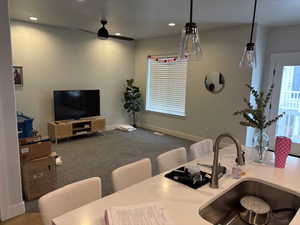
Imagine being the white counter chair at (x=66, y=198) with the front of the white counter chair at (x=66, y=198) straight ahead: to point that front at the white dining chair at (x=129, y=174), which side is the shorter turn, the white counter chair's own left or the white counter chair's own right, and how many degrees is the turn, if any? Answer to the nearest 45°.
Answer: approximately 90° to the white counter chair's own left

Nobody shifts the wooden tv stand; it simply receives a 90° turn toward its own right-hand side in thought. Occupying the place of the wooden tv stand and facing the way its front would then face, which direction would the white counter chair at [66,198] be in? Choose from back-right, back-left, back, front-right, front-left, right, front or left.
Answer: front-left

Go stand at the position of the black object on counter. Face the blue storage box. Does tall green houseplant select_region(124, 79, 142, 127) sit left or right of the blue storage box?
right

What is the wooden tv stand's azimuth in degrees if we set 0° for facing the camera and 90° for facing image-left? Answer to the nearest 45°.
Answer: approximately 315°

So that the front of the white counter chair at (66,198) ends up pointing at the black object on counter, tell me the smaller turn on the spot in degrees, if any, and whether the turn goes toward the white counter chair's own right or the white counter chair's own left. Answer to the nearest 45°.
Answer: approximately 45° to the white counter chair's own left

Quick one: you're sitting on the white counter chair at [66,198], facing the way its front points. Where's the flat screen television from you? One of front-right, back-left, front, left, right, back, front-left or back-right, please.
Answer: back-left

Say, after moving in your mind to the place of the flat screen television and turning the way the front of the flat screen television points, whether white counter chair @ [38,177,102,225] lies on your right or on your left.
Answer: on your right

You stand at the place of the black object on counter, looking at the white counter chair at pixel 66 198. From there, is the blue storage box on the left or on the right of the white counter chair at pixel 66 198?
right

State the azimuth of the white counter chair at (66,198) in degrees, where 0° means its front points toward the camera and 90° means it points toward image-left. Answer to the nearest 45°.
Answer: approximately 315°

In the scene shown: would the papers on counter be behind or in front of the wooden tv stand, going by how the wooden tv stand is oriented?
in front
